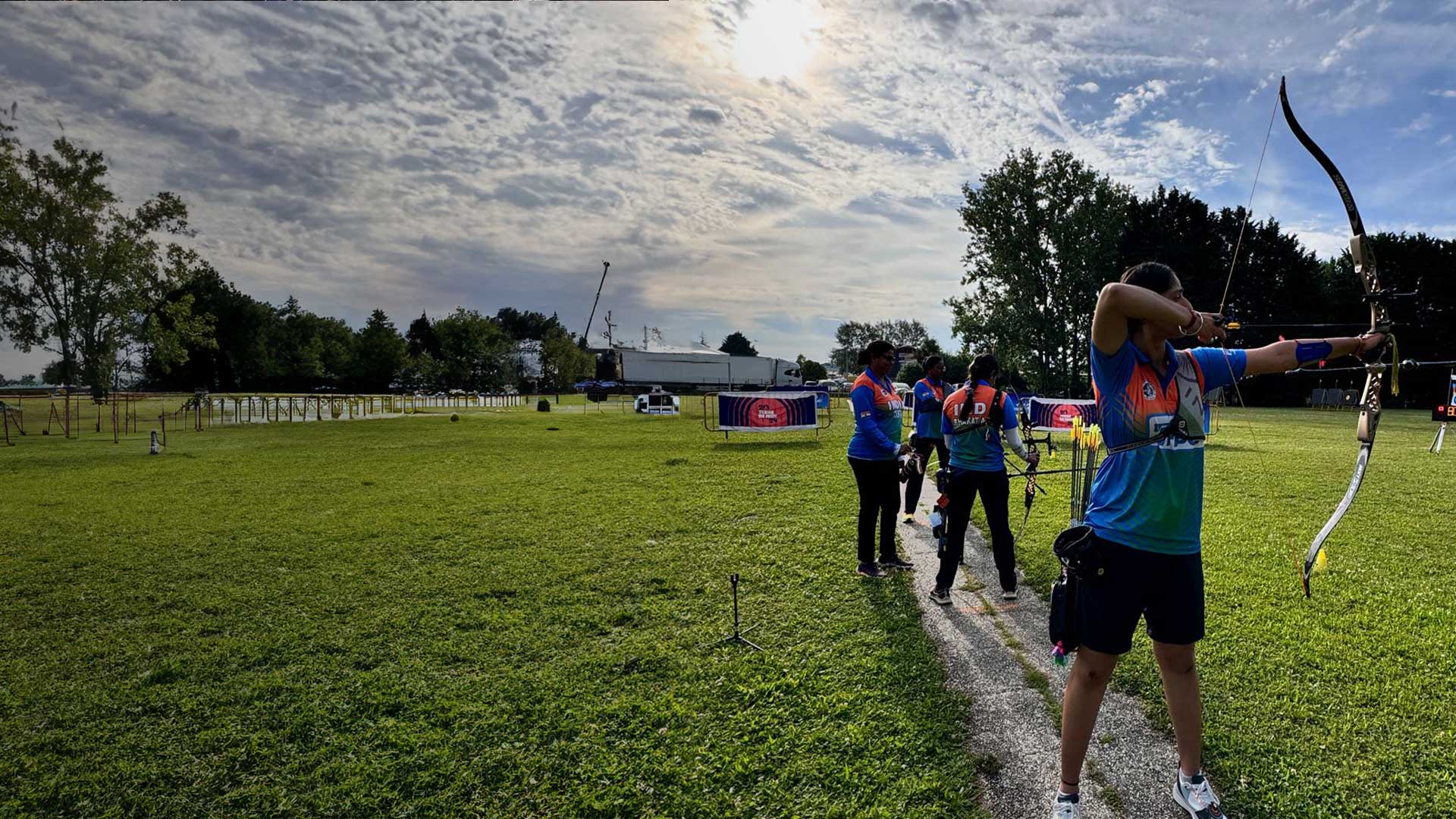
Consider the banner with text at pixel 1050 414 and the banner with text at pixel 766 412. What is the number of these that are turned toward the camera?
2

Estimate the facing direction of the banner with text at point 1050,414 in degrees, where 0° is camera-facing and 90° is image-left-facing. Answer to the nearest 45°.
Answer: approximately 0°

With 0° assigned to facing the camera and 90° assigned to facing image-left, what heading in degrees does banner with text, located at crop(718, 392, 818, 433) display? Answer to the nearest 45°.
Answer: approximately 0°

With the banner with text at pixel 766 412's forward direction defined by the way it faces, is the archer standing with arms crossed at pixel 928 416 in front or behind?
in front

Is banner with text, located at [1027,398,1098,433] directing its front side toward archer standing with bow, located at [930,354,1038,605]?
yes

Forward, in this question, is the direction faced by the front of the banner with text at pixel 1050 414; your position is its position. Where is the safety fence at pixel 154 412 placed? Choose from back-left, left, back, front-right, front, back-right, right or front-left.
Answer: right

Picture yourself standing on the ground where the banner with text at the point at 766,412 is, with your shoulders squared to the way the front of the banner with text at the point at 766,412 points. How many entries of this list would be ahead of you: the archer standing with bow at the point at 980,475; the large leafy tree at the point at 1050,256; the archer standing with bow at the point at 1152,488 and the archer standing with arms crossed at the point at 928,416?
3

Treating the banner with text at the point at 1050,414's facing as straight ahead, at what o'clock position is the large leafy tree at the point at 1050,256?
The large leafy tree is roughly at 6 o'clock from the banner with text.

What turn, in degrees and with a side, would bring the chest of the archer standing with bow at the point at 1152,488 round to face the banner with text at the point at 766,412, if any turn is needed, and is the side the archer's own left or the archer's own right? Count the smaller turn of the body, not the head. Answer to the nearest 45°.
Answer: approximately 180°
